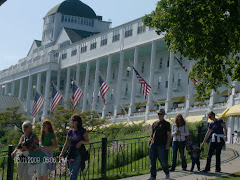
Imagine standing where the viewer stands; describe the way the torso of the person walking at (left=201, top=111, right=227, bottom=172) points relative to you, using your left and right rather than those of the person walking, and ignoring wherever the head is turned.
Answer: facing the viewer and to the left of the viewer

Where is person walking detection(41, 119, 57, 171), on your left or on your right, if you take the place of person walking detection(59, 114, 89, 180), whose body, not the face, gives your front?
on your right

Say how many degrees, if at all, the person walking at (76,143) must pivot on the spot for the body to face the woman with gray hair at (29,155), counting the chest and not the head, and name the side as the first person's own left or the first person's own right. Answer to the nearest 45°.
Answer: approximately 45° to the first person's own right

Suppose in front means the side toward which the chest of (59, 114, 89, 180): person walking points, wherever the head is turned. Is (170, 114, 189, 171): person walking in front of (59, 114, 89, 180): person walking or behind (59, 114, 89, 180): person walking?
behind

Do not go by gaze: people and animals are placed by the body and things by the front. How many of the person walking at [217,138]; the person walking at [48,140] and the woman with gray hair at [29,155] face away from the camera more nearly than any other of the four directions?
0

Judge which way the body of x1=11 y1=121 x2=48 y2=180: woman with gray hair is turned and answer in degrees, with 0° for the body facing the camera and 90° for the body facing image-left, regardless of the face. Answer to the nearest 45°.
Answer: approximately 45°

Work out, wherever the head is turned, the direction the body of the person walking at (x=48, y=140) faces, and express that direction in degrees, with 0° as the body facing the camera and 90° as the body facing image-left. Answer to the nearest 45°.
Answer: approximately 45°

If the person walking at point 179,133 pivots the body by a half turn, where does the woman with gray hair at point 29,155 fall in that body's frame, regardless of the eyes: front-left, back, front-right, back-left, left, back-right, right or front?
back

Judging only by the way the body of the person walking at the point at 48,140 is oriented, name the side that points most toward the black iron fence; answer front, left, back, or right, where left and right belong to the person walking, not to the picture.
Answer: back
